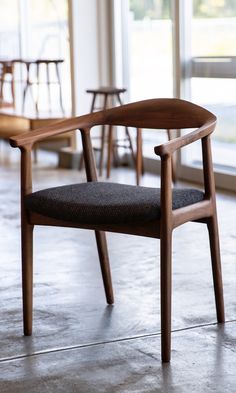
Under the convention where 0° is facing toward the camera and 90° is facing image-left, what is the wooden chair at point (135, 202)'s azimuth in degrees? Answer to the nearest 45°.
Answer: approximately 45°

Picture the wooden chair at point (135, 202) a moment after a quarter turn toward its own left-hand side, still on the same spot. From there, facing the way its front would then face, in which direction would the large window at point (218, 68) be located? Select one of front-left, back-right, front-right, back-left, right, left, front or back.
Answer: back-left

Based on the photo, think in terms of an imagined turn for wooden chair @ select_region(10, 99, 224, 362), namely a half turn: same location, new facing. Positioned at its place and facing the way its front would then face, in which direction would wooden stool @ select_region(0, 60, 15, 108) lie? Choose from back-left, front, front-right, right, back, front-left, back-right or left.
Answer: front-left

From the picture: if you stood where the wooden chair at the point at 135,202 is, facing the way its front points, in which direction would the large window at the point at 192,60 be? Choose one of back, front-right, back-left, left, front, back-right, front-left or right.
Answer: back-right
